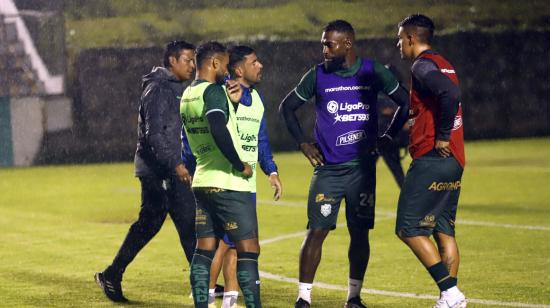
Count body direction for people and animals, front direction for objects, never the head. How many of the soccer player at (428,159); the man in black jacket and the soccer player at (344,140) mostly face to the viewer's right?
1

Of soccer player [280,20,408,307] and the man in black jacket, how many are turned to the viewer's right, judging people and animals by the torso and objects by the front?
1

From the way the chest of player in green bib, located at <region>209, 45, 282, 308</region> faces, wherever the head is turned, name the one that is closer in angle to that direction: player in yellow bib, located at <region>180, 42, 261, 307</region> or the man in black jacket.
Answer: the player in yellow bib

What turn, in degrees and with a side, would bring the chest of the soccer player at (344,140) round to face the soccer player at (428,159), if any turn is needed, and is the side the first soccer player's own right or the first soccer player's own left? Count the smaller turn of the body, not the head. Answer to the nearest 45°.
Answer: approximately 45° to the first soccer player's own left

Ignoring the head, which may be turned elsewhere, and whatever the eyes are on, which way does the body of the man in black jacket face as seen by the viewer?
to the viewer's right

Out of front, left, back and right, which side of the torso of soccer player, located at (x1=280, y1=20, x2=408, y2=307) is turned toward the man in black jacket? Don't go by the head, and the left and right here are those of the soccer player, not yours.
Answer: right

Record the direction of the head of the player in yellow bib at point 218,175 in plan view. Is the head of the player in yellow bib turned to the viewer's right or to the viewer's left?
to the viewer's right

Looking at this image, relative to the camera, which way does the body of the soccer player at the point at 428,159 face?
to the viewer's left

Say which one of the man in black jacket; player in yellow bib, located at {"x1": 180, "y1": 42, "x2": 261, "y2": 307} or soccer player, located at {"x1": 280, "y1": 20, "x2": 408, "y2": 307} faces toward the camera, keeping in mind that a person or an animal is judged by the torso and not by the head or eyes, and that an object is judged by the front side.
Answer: the soccer player

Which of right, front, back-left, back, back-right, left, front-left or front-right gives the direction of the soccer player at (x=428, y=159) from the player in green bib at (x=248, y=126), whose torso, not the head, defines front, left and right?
front-left

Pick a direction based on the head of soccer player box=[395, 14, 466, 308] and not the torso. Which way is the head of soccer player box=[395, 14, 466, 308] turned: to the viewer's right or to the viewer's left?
to the viewer's left

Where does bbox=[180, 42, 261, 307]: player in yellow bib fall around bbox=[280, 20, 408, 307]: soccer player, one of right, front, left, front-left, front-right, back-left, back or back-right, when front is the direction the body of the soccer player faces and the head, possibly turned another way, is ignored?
front-right

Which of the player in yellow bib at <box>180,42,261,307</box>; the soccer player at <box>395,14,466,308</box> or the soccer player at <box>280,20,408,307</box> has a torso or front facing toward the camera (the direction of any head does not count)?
the soccer player at <box>280,20,408,307</box>
